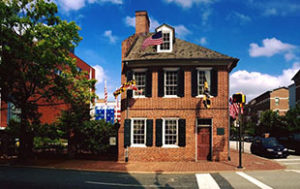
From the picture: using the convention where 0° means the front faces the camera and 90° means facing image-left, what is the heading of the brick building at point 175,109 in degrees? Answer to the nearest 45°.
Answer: approximately 0°

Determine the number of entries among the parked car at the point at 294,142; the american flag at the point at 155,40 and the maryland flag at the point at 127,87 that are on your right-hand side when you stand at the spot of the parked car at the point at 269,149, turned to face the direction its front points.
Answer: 2

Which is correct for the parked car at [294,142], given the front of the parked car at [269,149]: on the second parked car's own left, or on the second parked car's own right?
on the second parked car's own left

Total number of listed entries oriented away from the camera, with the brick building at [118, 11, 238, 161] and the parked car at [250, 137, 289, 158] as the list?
0

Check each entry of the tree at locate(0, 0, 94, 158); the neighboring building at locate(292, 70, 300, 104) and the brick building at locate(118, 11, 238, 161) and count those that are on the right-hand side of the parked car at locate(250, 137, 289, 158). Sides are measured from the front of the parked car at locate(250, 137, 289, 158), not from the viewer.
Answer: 2

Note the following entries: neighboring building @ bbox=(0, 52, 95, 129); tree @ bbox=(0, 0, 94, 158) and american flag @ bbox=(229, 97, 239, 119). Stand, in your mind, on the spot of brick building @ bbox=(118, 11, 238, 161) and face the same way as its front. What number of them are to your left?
1

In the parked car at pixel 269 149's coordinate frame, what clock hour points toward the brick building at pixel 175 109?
The brick building is roughly at 3 o'clock from the parked car.

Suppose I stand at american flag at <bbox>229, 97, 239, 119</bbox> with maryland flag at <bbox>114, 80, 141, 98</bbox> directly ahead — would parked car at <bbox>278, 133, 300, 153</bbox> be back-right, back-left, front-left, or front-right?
back-right

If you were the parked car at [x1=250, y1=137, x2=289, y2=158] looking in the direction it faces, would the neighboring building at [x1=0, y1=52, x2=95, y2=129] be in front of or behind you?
behind

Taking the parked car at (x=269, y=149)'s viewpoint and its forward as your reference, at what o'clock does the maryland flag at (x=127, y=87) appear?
The maryland flag is roughly at 3 o'clock from the parked car.

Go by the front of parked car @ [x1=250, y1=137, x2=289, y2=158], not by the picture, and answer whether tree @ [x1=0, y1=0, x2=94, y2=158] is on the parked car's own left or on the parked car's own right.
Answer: on the parked car's own right

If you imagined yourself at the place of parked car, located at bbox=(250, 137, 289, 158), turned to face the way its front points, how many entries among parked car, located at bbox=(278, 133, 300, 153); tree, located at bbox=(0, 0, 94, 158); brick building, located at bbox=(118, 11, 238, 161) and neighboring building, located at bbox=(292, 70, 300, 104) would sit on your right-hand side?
2

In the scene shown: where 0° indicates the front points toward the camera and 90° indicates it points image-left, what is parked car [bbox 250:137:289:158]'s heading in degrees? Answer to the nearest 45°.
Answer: approximately 315°

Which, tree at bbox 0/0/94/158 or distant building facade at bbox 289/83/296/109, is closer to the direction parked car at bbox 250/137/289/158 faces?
the tree
